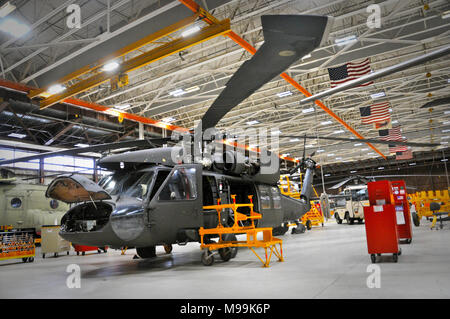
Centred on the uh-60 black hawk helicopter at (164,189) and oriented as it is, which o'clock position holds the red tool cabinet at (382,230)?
The red tool cabinet is roughly at 8 o'clock from the uh-60 black hawk helicopter.

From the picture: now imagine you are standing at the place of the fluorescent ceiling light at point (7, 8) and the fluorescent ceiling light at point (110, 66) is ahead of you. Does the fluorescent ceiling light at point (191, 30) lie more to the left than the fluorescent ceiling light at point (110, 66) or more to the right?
right

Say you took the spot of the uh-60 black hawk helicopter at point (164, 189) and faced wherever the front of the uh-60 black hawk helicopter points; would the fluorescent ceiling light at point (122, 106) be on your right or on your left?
on your right

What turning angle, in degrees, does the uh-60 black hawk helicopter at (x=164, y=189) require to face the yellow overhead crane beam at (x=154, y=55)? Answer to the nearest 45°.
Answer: approximately 135° to its right

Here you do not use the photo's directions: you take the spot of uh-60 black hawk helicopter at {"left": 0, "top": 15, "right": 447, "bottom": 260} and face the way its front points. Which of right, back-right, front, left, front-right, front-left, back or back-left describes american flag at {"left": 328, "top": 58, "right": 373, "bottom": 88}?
back

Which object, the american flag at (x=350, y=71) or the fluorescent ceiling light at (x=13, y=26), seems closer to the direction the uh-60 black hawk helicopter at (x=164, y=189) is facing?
the fluorescent ceiling light

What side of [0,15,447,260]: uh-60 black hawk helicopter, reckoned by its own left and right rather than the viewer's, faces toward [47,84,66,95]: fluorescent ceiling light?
right

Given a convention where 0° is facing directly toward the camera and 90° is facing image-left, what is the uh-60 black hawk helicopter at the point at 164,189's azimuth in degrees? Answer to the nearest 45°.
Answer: approximately 45°

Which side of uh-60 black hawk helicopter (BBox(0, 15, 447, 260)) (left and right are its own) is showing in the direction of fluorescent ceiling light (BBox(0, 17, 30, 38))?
right
